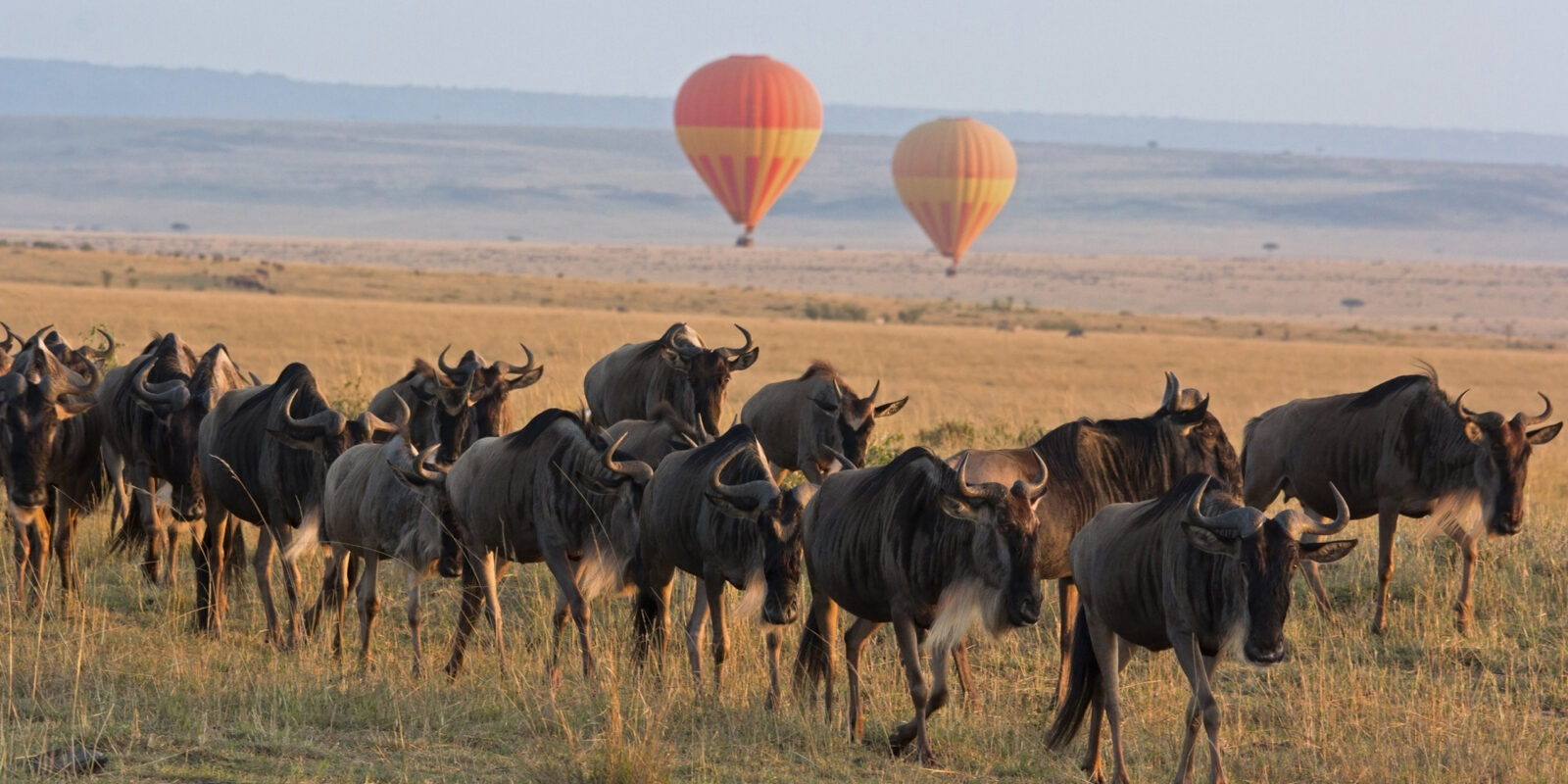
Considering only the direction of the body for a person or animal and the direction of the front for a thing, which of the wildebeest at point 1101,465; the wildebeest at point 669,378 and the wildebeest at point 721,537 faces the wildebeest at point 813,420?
the wildebeest at point 669,378

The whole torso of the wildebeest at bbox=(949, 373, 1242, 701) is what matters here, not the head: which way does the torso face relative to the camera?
to the viewer's right

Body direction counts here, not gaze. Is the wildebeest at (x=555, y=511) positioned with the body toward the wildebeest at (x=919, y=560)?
yes

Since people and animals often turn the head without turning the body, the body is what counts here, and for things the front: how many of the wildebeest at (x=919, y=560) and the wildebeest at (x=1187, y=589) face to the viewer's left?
0

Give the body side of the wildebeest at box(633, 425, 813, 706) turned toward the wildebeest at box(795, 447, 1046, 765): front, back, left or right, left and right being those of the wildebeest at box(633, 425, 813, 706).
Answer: front

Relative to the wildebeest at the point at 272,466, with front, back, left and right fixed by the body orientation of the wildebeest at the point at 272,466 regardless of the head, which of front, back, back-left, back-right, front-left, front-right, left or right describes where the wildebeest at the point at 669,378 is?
left

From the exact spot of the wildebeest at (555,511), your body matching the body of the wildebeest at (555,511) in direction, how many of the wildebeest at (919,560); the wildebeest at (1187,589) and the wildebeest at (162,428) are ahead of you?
2

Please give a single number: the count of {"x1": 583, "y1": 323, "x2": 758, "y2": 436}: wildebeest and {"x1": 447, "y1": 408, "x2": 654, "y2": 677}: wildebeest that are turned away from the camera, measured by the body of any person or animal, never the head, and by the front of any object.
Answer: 0

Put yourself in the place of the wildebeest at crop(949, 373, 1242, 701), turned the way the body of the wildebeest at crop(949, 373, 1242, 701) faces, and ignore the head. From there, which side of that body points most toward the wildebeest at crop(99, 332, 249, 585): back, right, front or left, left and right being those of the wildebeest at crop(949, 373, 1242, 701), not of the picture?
back

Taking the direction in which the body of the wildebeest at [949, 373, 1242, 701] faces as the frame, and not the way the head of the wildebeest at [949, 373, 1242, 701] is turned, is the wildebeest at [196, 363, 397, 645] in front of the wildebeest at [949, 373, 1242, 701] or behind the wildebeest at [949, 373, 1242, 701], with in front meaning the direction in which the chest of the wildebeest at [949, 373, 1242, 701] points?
behind

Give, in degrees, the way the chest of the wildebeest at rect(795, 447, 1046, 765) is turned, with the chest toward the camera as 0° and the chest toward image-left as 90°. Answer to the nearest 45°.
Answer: approximately 315°
